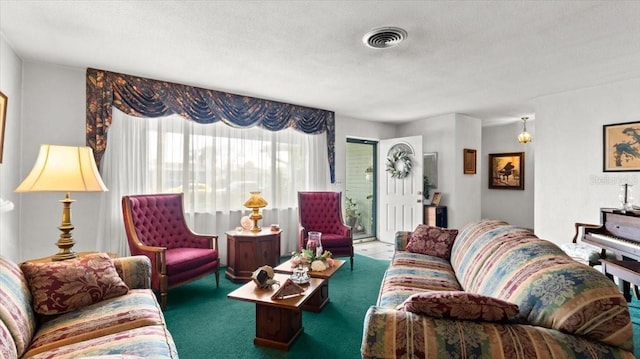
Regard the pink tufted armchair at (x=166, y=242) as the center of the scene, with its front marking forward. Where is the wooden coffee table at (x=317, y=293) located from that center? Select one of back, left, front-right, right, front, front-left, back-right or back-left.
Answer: front

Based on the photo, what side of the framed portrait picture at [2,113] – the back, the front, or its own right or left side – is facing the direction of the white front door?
front

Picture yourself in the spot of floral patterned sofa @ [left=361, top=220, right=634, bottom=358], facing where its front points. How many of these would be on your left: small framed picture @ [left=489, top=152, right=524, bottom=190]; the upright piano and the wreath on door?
0

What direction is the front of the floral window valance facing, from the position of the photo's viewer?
facing the viewer and to the right of the viewer

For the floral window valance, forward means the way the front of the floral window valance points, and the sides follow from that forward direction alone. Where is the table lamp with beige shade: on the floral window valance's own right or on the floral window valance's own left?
on the floral window valance's own right

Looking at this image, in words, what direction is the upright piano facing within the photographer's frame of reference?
facing the viewer and to the left of the viewer

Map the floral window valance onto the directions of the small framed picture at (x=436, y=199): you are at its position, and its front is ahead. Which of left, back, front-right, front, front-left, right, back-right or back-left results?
front

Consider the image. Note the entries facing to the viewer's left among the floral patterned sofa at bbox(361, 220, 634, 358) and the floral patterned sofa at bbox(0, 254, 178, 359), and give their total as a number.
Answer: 1

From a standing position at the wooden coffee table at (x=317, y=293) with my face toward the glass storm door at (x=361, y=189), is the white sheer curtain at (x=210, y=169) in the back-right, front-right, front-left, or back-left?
front-left

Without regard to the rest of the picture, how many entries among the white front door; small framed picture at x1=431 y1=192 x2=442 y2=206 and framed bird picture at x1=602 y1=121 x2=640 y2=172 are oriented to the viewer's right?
0

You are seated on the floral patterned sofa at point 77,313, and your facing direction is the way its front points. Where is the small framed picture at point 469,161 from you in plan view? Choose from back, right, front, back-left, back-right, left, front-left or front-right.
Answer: front

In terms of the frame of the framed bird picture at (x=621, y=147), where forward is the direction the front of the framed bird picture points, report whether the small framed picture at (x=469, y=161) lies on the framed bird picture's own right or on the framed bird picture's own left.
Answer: on the framed bird picture's own right

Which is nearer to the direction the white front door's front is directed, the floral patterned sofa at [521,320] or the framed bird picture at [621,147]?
the floral patterned sofa

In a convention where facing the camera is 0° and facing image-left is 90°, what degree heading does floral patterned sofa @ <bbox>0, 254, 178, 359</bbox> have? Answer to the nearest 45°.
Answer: approximately 270°

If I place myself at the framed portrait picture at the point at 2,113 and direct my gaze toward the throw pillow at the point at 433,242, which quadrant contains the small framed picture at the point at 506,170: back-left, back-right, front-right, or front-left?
front-left

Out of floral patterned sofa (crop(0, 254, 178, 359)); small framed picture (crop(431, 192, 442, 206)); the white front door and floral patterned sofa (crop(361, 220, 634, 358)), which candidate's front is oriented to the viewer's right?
floral patterned sofa (crop(0, 254, 178, 359))

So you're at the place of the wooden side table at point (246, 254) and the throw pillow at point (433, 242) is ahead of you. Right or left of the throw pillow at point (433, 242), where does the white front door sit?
left

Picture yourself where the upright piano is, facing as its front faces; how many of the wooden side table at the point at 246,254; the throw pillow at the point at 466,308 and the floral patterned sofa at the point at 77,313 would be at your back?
0

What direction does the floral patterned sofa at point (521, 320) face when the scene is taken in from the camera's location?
facing to the left of the viewer

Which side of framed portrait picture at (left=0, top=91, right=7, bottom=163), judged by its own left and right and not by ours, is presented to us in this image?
right
